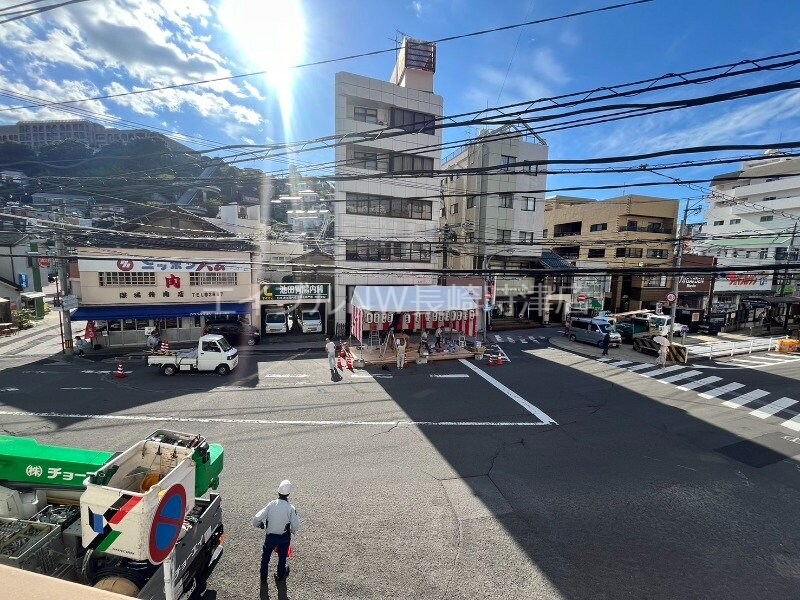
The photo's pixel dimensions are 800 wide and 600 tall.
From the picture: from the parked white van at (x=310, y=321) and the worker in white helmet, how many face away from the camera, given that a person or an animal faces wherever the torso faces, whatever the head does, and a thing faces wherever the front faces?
1

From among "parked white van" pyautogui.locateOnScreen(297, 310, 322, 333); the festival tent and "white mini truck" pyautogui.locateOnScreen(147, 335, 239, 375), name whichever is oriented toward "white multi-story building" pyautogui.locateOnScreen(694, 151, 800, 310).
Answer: the white mini truck

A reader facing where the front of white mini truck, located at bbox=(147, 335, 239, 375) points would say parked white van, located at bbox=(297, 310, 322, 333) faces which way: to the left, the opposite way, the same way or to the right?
to the right

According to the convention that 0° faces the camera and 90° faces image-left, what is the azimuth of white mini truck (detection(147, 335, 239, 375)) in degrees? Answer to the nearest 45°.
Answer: approximately 270°

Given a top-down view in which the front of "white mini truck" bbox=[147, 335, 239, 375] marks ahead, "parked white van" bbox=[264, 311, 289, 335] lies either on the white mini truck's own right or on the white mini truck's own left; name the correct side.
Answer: on the white mini truck's own left

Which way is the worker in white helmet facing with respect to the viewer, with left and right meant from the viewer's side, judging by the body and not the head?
facing away from the viewer

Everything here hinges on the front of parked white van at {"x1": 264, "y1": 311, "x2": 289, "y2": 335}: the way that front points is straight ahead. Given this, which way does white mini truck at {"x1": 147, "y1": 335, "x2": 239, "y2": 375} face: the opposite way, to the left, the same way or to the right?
to the left

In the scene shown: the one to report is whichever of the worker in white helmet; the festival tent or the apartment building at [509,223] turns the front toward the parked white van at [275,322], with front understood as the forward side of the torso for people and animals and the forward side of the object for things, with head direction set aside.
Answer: the worker in white helmet

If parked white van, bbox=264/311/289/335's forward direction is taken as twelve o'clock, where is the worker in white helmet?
The worker in white helmet is roughly at 12 o'clock from the parked white van.

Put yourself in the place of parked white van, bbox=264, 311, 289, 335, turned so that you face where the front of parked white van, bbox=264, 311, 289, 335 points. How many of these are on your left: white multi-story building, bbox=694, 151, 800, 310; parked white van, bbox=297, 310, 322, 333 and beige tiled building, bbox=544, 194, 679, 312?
3
